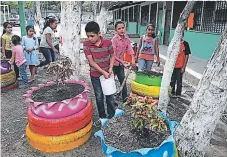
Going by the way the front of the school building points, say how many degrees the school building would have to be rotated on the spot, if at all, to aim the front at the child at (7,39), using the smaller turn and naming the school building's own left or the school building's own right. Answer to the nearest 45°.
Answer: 0° — it already faces them

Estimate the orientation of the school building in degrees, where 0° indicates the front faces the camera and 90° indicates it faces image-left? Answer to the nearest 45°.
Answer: approximately 45°

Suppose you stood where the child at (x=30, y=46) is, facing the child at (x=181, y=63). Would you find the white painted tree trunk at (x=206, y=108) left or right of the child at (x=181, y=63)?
right

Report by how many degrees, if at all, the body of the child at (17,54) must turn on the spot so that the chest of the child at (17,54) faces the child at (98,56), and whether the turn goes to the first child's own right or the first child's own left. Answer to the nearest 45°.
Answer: approximately 135° to the first child's own left

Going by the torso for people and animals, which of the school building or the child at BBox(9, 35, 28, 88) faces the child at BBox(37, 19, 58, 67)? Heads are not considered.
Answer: the school building
